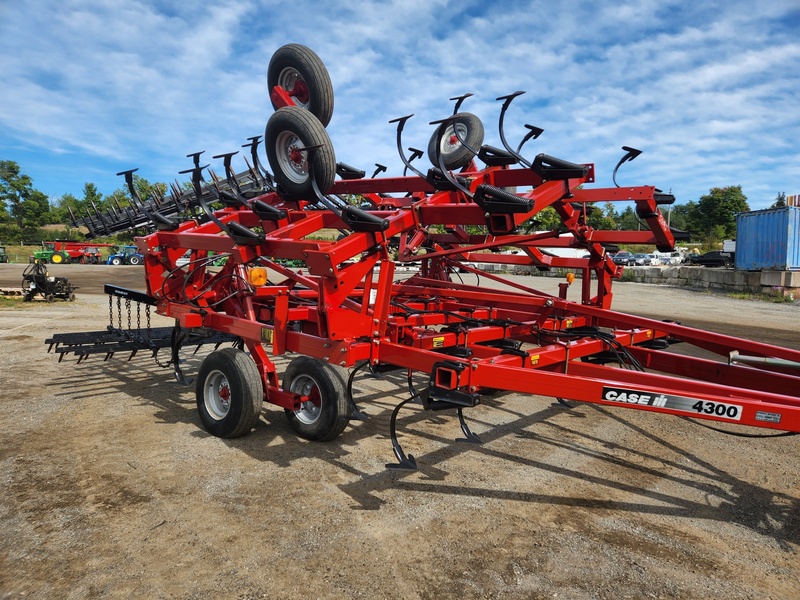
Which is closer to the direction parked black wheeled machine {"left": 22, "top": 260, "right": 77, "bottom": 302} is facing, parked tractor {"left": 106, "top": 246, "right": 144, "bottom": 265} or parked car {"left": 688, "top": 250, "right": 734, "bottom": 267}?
the parked car
